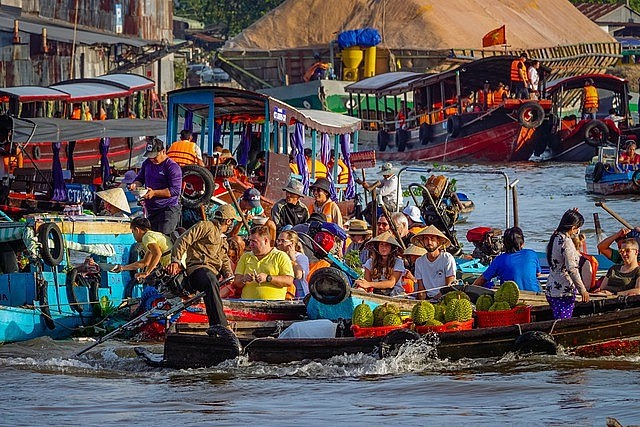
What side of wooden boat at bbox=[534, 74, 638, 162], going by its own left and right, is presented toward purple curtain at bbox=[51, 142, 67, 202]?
front

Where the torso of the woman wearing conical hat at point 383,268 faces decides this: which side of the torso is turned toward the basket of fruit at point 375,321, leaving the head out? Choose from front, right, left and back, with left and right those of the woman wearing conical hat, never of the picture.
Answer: front

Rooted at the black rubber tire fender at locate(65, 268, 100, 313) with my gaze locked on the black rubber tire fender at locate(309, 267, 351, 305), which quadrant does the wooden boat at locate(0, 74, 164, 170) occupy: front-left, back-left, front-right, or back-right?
back-left

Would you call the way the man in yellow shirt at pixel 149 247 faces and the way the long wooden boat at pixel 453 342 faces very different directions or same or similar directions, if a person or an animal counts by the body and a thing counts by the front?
very different directions

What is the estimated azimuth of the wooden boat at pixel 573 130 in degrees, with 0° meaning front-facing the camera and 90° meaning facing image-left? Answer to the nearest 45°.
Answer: approximately 45°

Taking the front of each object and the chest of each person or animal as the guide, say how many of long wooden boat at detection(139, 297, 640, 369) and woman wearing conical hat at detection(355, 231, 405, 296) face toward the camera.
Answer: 1

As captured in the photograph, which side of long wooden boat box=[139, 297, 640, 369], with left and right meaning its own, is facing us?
right

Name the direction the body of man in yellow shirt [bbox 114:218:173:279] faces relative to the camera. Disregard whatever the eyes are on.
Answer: to the viewer's left

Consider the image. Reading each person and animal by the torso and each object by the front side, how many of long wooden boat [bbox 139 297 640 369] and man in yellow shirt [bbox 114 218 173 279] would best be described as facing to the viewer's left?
1
